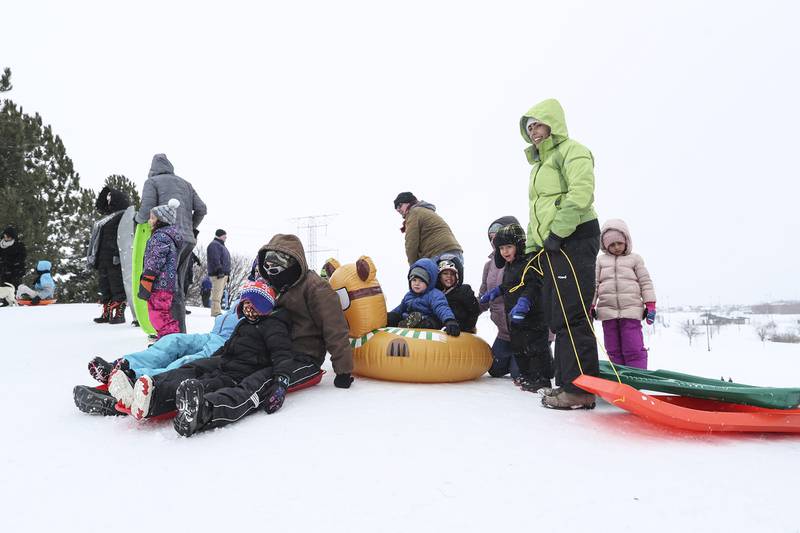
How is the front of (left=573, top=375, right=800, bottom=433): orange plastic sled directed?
to the viewer's left

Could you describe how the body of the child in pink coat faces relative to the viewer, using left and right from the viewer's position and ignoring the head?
facing the viewer

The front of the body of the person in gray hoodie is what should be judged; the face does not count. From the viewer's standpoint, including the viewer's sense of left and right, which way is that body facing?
facing away from the viewer and to the left of the viewer

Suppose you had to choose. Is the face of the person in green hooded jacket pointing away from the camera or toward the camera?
toward the camera

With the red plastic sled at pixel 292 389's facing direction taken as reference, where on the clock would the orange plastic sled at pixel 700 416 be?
The orange plastic sled is roughly at 9 o'clock from the red plastic sled.

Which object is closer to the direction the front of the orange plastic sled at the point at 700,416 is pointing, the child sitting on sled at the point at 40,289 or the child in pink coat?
the child sitting on sled

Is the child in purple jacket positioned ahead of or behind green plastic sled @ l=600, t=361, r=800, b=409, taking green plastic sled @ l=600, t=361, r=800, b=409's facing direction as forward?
ahead

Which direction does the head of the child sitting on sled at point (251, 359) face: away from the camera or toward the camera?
toward the camera

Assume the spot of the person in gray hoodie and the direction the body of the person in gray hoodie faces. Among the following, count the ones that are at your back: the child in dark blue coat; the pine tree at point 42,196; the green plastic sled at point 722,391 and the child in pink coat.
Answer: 3

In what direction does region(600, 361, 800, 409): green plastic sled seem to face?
to the viewer's left

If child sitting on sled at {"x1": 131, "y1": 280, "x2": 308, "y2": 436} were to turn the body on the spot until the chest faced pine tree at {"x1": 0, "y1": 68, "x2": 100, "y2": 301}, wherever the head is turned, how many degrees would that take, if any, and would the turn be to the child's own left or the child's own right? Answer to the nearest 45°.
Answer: approximately 135° to the child's own right

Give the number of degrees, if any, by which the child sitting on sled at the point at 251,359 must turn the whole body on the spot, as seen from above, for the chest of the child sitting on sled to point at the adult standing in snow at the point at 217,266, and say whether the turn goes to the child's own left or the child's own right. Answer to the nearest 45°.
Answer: approximately 135° to the child's own right
